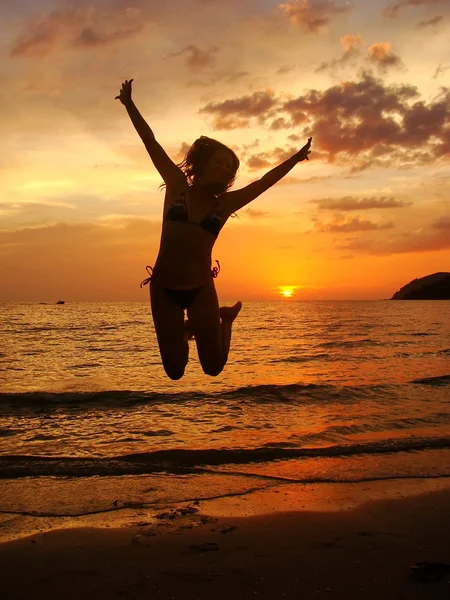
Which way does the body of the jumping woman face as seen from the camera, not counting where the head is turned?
toward the camera

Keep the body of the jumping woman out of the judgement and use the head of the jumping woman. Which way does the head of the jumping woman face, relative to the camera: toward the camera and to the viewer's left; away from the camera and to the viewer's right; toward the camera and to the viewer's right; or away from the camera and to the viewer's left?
toward the camera and to the viewer's right
